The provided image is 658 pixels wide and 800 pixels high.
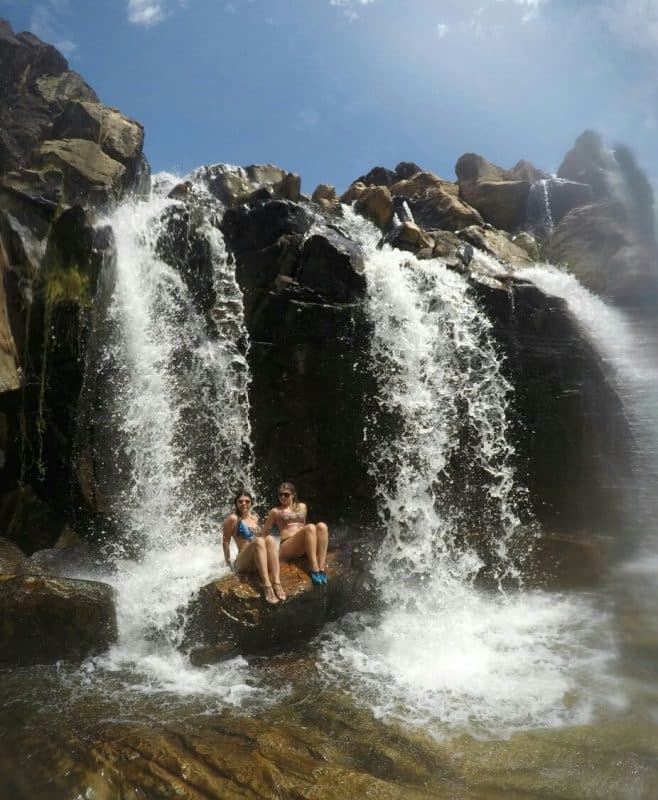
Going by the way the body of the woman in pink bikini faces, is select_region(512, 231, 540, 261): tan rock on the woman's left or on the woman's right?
on the woman's left

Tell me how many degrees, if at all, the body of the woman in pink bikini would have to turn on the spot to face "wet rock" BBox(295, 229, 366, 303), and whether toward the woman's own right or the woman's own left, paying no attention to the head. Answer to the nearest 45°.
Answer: approximately 135° to the woman's own left

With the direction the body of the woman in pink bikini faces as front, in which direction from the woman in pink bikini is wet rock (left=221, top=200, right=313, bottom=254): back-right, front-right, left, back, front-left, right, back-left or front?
back-left

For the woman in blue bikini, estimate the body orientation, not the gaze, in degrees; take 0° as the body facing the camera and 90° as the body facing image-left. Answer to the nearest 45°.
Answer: approximately 315°

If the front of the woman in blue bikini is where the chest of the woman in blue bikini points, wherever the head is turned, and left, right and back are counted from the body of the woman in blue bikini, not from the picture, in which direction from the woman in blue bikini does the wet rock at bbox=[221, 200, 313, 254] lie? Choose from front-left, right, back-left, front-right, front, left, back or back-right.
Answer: back-left

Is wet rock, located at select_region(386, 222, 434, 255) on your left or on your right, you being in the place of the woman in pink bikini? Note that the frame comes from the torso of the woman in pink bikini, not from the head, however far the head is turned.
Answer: on your left

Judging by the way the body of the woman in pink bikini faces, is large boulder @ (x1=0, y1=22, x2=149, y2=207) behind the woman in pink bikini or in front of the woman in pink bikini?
behind

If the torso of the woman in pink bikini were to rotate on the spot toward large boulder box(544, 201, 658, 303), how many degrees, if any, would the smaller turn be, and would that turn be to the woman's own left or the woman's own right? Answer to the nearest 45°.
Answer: approximately 90° to the woman's own left

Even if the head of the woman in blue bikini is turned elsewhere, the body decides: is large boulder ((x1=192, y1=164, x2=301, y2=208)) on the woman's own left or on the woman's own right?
on the woman's own left

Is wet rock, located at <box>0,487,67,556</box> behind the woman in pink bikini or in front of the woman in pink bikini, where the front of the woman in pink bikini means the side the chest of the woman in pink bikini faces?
behind

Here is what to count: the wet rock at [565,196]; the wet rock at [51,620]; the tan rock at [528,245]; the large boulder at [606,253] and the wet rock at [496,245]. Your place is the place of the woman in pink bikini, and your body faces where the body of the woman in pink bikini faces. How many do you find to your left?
4
